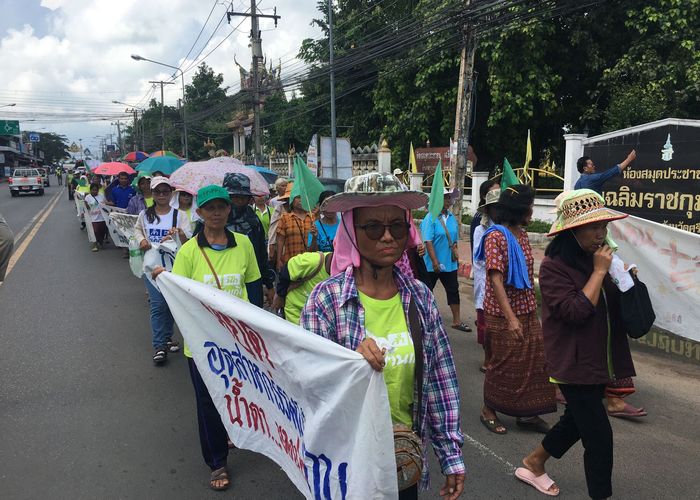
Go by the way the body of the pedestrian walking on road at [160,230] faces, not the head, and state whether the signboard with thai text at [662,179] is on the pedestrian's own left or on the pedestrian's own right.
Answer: on the pedestrian's own left

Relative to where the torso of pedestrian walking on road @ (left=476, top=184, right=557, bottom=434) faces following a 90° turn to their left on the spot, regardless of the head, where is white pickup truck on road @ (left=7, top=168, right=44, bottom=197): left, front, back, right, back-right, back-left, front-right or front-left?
left

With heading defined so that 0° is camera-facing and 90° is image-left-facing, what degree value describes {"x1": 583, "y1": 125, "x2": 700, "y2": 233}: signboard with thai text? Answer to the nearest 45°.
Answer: approximately 45°

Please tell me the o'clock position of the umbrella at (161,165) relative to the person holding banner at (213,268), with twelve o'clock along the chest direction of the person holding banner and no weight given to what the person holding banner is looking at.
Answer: The umbrella is roughly at 6 o'clock from the person holding banner.

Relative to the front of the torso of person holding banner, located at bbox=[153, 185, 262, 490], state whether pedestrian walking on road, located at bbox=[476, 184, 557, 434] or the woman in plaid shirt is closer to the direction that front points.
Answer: the woman in plaid shirt

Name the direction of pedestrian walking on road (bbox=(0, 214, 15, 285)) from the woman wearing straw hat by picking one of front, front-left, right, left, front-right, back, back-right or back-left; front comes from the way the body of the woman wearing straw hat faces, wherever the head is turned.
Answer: back-right

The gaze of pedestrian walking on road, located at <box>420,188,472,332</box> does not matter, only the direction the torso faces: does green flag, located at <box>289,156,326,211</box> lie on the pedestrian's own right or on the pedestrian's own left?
on the pedestrian's own right

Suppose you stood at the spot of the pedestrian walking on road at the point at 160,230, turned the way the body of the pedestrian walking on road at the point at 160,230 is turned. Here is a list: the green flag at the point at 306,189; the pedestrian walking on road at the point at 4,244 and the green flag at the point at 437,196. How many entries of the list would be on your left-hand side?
2

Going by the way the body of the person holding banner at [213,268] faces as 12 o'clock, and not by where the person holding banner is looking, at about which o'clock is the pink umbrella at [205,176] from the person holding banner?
The pink umbrella is roughly at 6 o'clock from the person holding banner.
